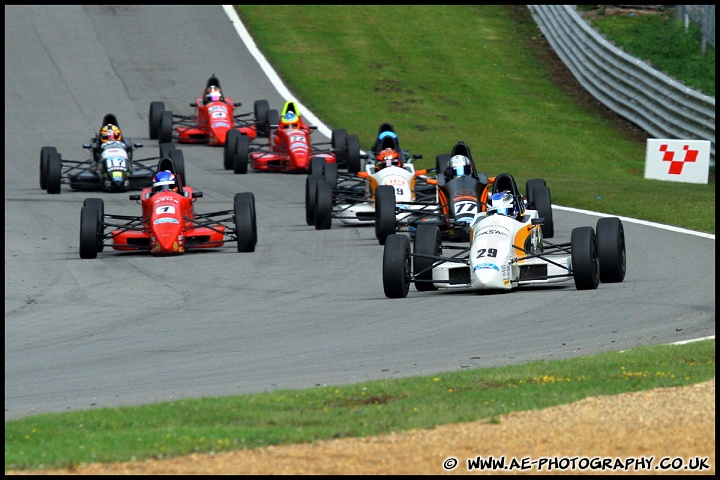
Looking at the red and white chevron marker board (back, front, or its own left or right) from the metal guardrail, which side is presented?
back

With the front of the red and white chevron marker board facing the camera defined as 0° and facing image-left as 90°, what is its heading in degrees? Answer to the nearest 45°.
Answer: approximately 0°

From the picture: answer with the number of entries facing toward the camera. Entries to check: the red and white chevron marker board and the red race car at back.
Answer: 2

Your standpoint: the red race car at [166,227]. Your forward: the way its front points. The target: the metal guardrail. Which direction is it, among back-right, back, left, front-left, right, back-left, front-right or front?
back-left

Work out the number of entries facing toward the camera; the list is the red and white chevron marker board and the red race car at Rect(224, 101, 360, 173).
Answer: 2

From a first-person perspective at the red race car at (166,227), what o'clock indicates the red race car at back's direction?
The red race car at back is roughly at 6 o'clock from the red race car.

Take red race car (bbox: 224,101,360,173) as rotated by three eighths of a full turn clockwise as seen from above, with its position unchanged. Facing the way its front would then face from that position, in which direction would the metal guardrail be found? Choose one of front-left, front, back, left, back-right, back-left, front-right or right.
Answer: right

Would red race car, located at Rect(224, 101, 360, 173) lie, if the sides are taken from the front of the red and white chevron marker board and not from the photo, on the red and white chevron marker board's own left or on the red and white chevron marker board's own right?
on the red and white chevron marker board's own right

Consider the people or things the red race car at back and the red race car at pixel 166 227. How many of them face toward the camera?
2

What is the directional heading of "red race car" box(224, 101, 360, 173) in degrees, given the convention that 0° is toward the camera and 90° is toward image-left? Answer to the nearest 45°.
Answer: approximately 0°

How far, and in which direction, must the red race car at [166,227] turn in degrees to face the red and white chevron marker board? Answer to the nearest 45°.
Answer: approximately 135° to its left
